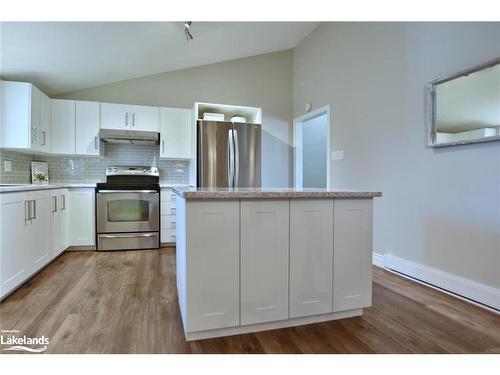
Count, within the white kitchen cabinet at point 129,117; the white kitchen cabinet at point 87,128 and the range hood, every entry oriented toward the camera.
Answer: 3

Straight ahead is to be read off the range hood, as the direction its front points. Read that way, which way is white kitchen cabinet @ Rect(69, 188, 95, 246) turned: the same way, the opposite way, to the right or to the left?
the same way

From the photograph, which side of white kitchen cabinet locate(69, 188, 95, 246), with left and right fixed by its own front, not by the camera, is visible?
front

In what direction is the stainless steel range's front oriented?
toward the camera

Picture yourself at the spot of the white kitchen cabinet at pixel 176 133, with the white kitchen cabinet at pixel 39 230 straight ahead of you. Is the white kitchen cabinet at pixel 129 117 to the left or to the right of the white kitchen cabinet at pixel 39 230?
right

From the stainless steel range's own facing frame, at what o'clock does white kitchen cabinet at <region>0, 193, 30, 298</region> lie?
The white kitchen cabinet is roughly at 1 o'clock from the stainless steel range.

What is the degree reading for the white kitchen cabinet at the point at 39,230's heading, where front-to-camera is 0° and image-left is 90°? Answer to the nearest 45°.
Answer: approximately 315°

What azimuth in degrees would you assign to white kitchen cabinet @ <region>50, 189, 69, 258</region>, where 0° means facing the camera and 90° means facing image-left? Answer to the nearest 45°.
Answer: approximately 315°

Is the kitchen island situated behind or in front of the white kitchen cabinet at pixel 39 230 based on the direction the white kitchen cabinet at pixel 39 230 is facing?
in front

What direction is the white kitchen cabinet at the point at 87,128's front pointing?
toward the camera

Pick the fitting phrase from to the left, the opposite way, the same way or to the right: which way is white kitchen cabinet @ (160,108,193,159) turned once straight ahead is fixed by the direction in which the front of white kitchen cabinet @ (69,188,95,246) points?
the same way

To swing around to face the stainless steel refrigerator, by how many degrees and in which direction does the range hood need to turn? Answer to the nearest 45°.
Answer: approximately 90° to its left

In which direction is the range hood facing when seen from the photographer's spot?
facing the viewer

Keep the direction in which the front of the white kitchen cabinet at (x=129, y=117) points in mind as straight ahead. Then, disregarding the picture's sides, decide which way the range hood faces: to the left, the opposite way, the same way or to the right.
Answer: the same way
